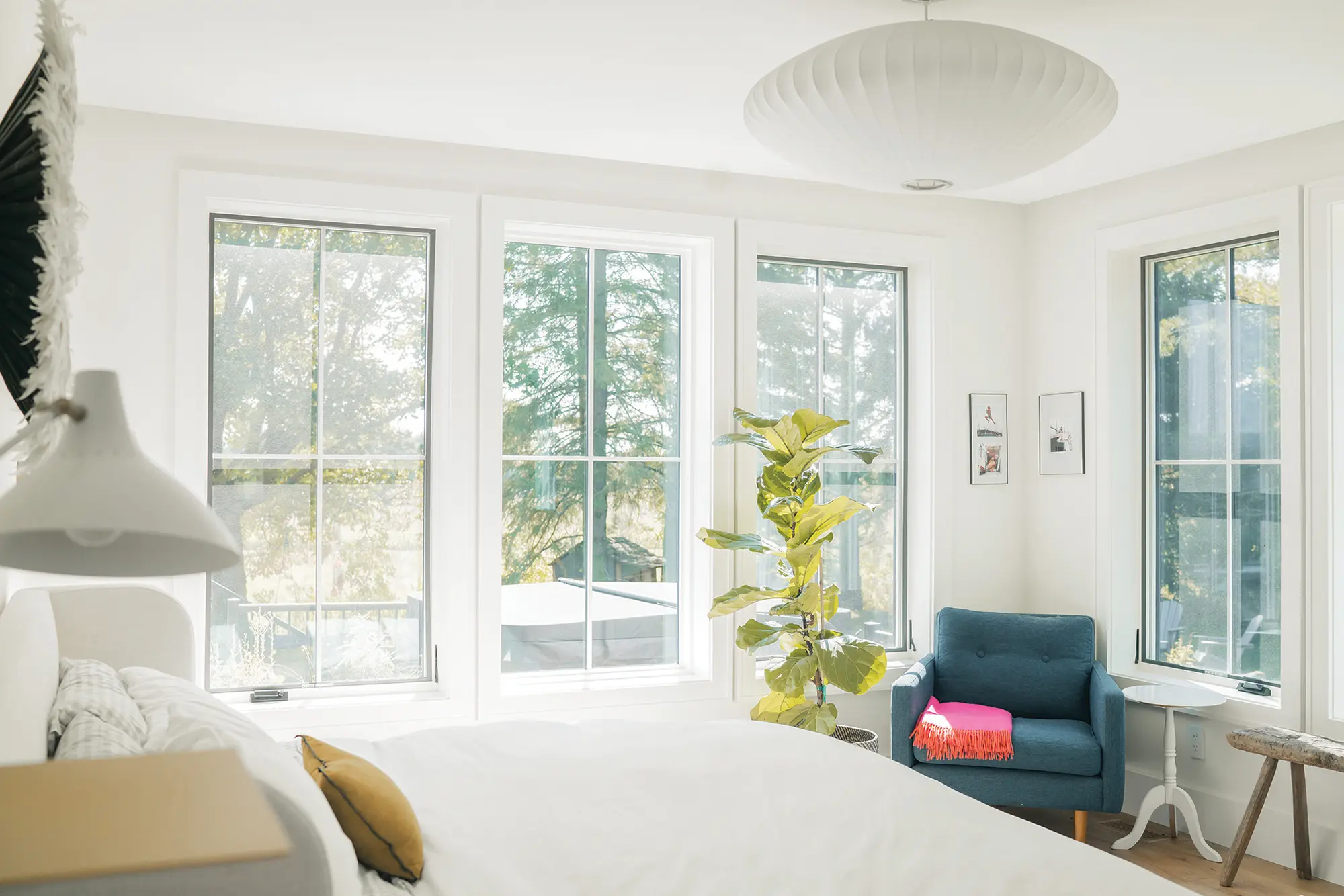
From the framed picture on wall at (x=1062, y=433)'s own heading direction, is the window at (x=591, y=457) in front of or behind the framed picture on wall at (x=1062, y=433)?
in front

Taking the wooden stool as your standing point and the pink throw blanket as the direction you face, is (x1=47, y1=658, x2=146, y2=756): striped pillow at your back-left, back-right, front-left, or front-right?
front-left

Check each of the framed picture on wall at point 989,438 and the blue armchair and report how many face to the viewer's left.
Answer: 0

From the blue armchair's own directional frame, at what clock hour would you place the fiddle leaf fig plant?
The fiddle leaf fig plant is roughly at 2 o'clock from the blue armchair.

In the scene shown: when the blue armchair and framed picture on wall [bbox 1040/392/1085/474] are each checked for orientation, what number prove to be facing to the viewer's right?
0

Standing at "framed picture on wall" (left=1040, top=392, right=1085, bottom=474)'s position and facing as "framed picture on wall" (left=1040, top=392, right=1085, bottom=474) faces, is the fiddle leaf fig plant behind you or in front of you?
in front

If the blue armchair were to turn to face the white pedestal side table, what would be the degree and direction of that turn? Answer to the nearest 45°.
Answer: approximately 90° to its left

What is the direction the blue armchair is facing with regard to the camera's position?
facing the viewer

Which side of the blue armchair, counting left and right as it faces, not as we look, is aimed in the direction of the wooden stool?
left

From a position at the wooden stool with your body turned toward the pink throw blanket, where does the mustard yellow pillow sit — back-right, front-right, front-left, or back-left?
front-left

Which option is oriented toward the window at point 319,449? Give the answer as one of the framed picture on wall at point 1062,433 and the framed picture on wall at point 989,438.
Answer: the framed picture on wall at point 1062,433

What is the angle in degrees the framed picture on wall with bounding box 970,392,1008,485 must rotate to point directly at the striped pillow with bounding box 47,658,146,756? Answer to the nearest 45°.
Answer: approximately 90° to its right
